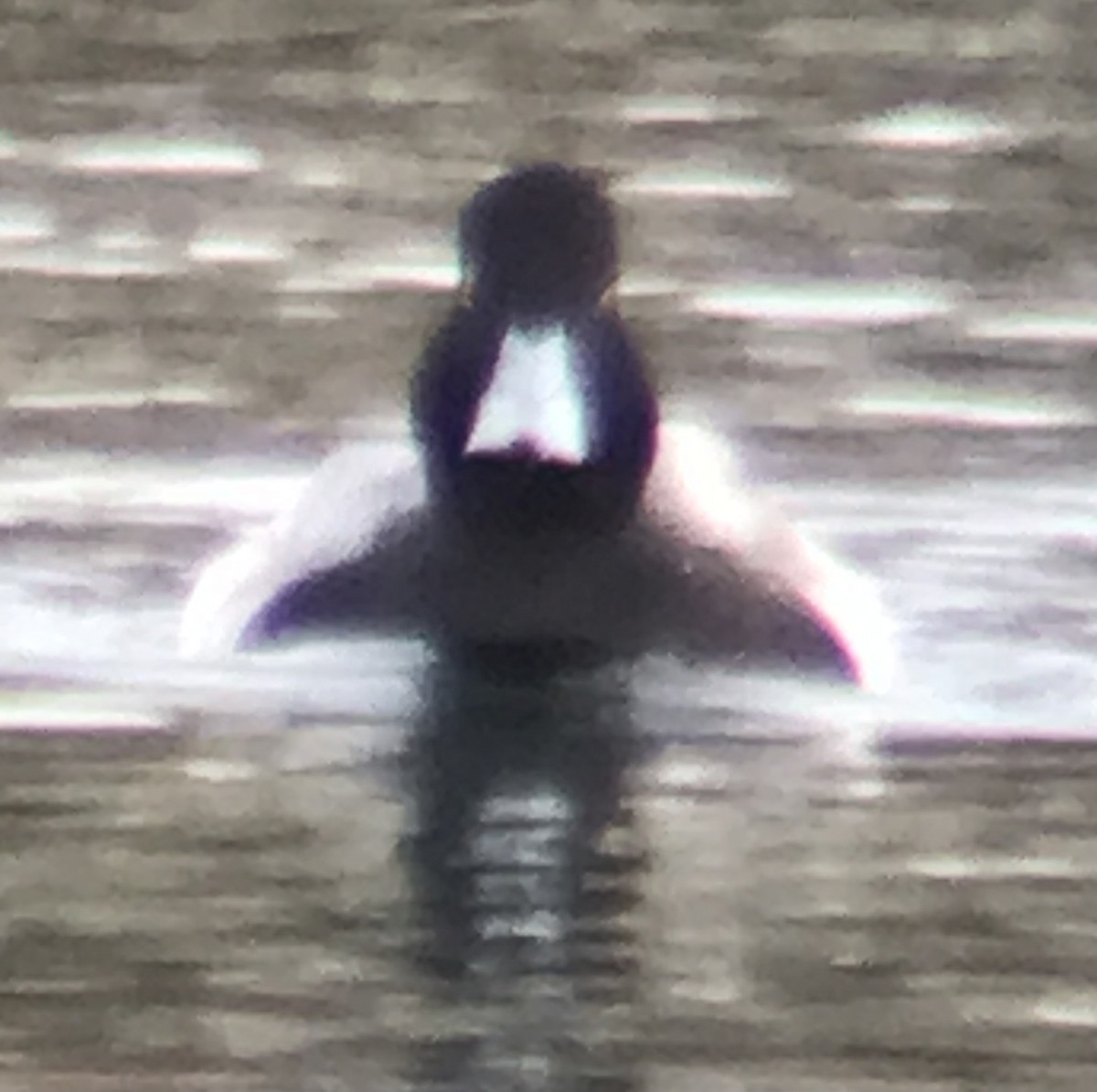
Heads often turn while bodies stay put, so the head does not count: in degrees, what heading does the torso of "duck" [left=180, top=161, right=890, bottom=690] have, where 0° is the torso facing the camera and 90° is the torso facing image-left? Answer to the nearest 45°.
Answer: approximately 0°
